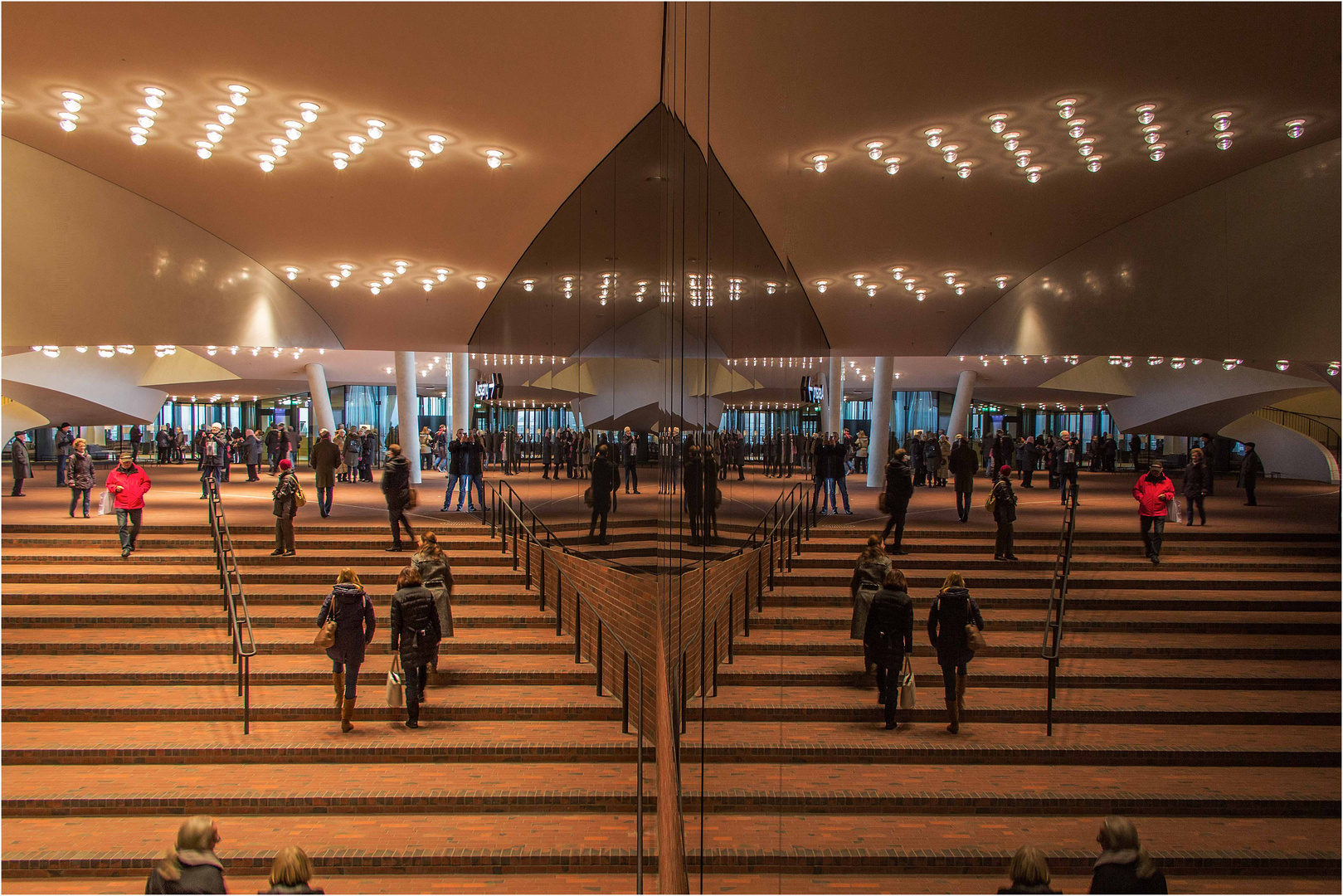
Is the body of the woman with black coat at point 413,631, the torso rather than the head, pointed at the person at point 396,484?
yes

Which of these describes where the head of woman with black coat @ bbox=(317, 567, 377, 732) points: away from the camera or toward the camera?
away from the camera

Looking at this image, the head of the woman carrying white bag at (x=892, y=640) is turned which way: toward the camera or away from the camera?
away from the camera

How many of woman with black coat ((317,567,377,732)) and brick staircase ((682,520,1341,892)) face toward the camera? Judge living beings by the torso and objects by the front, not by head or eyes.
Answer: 1

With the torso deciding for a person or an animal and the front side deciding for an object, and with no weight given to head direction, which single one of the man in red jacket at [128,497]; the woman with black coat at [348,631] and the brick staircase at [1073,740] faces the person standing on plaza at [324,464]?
the woman with black coat

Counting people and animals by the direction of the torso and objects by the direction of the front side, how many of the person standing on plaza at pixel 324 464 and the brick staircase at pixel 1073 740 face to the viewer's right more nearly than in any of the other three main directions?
0

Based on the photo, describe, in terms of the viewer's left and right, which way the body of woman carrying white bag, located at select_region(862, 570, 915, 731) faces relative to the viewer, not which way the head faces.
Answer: facing away from the viewer

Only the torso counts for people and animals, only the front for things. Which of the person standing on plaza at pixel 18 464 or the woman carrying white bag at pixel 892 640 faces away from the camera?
the woman carrying white bag

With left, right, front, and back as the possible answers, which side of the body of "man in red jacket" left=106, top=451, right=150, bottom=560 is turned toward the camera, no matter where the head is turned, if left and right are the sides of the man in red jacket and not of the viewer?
front

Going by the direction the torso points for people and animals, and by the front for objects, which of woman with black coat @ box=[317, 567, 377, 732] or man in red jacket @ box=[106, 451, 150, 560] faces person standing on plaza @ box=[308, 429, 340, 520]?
the woman with black coat

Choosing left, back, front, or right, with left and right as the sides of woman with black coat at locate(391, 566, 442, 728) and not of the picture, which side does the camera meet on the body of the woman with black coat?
back

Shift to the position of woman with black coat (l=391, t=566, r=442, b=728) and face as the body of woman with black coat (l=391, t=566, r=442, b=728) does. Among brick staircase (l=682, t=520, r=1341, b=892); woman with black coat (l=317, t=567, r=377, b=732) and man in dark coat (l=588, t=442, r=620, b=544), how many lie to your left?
1

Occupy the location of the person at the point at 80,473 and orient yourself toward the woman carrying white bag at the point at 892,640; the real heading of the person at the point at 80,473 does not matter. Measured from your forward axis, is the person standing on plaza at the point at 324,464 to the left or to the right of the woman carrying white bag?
left
